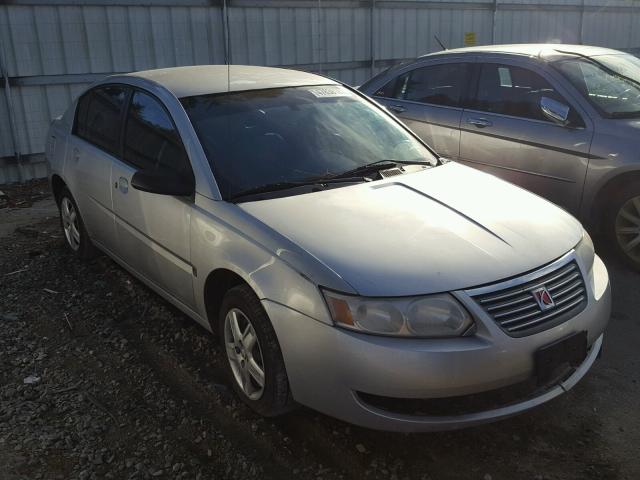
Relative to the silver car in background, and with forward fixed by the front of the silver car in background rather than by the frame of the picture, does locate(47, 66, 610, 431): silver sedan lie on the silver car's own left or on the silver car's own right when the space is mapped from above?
on the silver car's own right

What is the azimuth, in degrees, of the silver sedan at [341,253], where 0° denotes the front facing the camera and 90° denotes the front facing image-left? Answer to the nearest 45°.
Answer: approximately 315°

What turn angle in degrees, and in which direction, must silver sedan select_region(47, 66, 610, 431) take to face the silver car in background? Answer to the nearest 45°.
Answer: approximately 90° to its left

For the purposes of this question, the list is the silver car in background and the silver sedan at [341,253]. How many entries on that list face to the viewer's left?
0

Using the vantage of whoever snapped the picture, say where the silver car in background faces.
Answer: facing the viewer and to the right of the viewer
